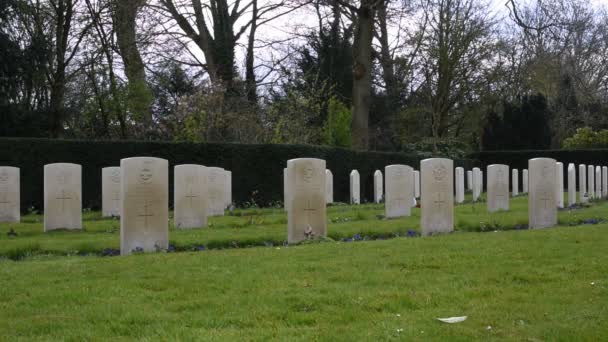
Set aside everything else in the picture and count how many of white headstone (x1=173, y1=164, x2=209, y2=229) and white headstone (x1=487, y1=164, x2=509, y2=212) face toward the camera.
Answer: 2

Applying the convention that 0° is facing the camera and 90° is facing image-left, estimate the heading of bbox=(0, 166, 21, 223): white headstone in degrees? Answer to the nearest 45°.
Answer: approximately 0°

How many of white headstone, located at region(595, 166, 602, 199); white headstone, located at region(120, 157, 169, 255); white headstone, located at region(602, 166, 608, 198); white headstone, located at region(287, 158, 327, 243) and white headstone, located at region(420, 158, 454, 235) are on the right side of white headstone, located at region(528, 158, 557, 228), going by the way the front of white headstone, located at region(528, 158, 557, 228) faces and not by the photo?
3

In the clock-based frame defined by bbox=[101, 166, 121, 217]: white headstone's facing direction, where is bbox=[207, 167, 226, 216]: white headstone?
bbox=[207, 167, 226, 216]: white headstone is roughly at 9 o'clock from bbox=[101, 166, 121, 217]: white headstone.

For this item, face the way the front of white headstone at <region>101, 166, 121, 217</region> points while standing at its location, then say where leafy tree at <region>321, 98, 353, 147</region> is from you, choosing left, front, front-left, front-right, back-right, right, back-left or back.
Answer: back-left

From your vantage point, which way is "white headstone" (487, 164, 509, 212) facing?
toward the camera

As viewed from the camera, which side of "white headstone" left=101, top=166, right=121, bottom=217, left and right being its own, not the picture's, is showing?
front

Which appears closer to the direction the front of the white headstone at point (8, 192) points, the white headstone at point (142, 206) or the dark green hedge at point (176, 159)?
the white headstone

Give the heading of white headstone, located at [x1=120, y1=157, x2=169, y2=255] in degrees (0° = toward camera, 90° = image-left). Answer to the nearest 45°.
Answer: approximately 0°

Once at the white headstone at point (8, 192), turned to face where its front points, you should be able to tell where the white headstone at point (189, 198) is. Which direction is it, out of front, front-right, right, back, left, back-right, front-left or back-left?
front-left

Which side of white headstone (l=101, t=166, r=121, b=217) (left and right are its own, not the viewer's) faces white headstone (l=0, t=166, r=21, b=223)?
right

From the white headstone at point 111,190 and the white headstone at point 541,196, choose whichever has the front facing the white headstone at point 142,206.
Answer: the white headstone at point 111,190

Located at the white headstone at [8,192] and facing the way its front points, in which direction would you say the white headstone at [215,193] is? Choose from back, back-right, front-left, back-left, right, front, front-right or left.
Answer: left

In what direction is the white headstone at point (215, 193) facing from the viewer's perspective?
toward the camera

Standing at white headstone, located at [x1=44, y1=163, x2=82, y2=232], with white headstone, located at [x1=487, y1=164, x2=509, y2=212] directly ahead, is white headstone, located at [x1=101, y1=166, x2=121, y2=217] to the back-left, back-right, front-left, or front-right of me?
front-left
